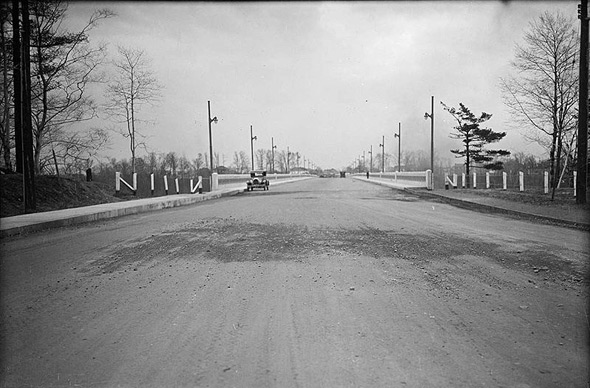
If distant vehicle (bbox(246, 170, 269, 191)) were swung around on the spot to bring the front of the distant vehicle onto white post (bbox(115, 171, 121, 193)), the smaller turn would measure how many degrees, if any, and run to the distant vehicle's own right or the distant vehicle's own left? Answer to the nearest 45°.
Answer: approximately 45° to the distant vehicle's own right

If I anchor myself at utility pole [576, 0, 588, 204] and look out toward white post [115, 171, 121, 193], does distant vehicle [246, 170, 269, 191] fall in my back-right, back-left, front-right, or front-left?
front-right

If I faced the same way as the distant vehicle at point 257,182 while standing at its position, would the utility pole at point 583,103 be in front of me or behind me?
in front

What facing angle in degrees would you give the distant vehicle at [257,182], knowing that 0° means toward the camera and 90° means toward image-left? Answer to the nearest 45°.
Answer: approximately 0°
